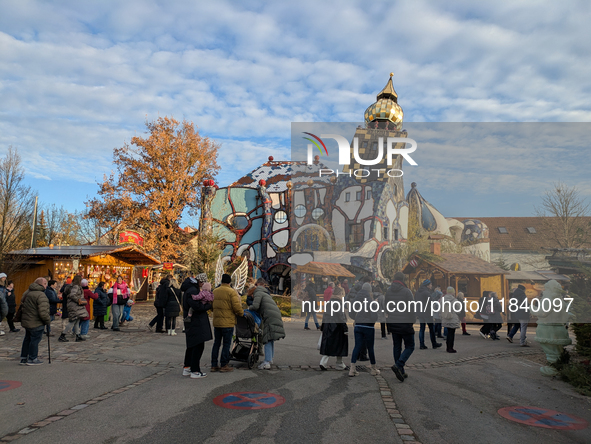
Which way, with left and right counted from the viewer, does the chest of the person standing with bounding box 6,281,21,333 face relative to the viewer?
facing to the right of the viewer

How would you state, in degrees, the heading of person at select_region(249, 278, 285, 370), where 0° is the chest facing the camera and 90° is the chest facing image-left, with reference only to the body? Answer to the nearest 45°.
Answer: approximately 135°

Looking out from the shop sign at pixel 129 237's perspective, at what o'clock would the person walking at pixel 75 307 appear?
The person walking is roughly at 12 o'clock from the shop sign.

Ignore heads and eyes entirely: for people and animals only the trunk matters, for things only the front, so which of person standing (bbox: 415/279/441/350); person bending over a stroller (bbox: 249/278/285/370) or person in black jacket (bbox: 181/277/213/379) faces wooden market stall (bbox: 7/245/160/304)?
person bending over a stroller (bbox: 249/278/285/370)

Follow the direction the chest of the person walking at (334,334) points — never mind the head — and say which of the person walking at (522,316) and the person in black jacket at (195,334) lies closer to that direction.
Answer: the person walking

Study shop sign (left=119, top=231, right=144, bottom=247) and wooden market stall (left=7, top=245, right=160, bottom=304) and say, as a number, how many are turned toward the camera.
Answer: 2

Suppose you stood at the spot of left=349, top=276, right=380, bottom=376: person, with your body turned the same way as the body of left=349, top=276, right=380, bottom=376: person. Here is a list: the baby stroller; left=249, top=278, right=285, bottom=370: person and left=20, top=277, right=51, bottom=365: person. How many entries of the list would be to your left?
3

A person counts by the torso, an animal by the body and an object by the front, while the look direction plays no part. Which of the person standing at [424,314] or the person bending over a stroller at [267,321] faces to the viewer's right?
the person standing at [424,314]

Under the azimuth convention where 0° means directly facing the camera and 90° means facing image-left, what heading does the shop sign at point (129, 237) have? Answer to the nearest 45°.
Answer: approximately 0°

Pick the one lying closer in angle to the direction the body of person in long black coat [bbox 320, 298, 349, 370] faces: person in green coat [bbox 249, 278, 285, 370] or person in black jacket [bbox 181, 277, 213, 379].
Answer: the person in green coat

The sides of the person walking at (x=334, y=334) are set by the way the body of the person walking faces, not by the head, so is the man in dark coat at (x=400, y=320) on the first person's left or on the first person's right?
on the first person's right
